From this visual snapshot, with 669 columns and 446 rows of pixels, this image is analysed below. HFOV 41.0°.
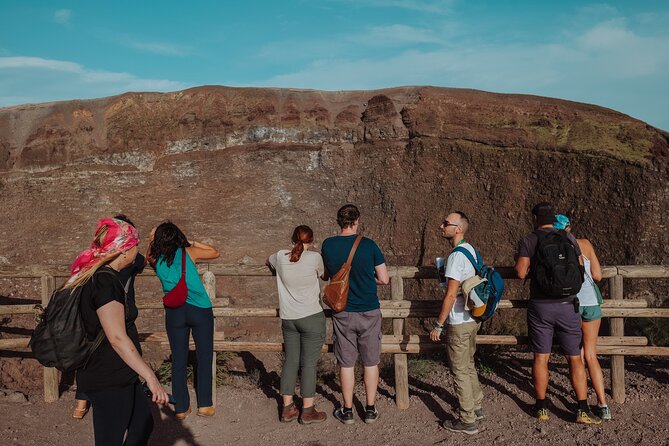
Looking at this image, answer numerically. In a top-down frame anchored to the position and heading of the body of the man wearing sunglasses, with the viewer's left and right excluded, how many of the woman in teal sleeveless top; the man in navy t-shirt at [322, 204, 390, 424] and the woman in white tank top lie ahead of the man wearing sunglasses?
2

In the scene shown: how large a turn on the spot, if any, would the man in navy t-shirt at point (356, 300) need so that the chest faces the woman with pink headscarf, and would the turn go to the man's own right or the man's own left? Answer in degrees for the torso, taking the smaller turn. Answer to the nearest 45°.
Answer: approximately 135° to the man's own left

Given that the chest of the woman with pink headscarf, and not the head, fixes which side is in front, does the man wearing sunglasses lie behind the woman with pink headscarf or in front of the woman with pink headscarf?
in front

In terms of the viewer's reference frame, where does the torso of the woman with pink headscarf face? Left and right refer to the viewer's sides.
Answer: facing to the right of the viewer

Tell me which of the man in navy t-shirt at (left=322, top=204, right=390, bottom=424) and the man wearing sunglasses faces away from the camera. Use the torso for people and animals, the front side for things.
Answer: the man in navy t-shirt

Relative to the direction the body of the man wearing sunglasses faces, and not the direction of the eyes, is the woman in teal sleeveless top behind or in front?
in front

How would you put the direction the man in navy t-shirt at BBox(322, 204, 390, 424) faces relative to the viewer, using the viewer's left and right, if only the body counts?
facing away from the viewer

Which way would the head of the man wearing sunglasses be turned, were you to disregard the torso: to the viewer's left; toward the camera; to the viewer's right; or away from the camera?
to the viewer's left

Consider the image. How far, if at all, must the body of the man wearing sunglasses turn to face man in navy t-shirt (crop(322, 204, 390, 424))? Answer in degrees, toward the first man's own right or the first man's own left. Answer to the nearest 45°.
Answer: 0° — they already face them

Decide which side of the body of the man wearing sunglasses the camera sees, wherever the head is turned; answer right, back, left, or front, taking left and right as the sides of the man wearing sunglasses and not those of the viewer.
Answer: left

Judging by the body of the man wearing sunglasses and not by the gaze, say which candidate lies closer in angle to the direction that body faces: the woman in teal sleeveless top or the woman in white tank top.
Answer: the woman in teal sleeveless top

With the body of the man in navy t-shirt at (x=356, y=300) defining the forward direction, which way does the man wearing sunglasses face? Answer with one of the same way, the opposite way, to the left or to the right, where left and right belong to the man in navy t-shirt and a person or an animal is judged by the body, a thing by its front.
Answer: to the left
